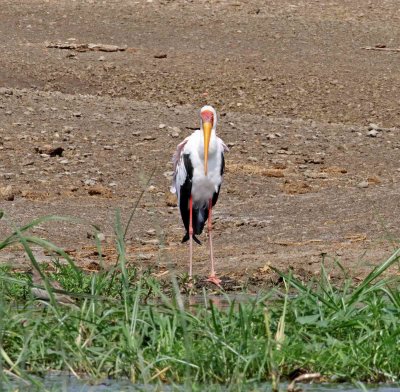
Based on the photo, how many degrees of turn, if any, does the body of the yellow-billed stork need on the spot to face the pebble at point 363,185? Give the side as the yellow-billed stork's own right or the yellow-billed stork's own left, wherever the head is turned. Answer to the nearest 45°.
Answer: approximately 135° to the yellow-billed stork's own left

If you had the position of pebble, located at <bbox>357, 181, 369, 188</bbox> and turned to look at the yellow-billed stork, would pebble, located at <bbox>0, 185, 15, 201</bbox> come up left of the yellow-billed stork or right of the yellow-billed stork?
right

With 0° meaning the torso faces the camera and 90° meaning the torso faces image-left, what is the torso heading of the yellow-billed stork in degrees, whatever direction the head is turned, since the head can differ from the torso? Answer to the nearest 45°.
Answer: approximately 0°

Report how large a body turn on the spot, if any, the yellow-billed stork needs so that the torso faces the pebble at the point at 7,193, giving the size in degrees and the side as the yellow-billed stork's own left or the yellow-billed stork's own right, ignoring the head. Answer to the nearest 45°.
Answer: approximately 135° to the yellow-billed stork's own right
